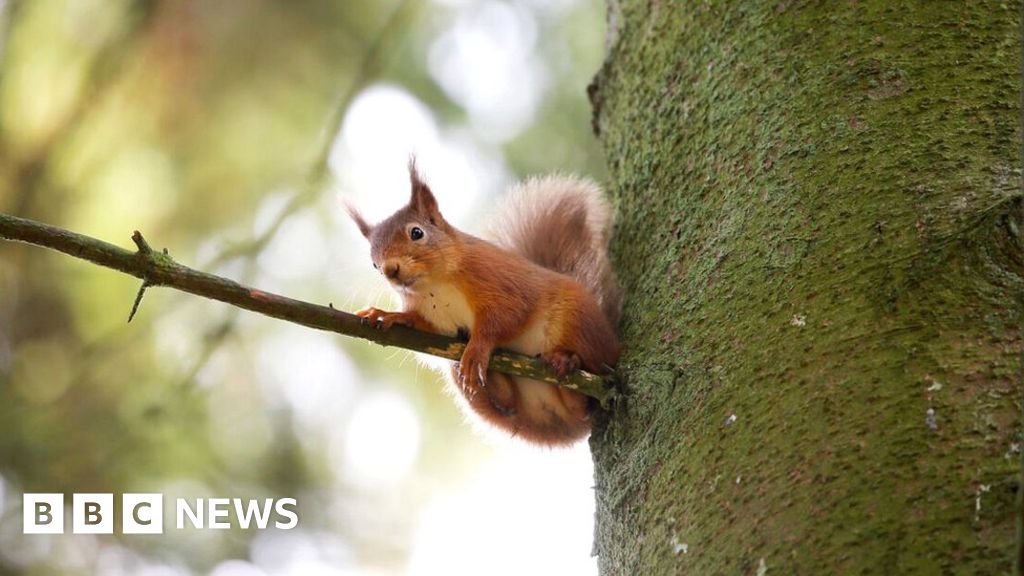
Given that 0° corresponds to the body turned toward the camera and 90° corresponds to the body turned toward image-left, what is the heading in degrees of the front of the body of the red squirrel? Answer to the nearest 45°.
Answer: approximately 45°

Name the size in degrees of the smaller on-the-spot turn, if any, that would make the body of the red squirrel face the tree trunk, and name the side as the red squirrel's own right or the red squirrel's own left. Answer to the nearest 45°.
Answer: approximately 90° to the red squirrel's own left
